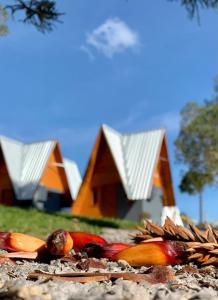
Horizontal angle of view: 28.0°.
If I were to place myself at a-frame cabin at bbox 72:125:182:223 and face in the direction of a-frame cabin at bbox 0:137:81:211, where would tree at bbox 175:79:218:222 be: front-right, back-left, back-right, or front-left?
back-right

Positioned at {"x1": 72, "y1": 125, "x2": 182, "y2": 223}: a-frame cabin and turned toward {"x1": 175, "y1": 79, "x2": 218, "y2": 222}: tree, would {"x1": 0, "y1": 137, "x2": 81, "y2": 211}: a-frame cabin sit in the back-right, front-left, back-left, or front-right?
back-left

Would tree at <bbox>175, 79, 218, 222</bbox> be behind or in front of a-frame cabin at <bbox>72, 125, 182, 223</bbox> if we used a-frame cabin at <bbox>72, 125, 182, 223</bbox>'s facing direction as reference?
behind

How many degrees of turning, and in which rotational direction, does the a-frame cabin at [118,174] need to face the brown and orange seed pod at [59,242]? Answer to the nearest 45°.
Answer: approximately 45° to its left

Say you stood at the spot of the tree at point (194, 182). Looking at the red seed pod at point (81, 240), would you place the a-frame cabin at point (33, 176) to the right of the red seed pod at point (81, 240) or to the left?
right

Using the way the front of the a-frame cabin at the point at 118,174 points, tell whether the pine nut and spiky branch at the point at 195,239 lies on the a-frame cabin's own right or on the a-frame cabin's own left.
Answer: on the a-frame cabin's own left

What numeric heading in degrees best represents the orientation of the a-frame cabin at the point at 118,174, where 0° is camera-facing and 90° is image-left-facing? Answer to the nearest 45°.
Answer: approximately 45°

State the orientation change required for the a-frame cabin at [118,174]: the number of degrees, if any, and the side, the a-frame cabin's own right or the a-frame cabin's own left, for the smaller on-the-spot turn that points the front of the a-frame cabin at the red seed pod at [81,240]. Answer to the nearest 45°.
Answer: approximately 45° to the a-frame cabin's own left

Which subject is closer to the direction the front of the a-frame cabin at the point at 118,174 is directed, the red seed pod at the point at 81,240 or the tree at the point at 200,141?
the red seed pod

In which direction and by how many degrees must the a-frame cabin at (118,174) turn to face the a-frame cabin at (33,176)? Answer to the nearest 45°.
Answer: approximately 45° to its right

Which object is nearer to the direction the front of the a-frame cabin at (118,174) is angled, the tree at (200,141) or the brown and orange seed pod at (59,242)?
the brown and orange seed pod
